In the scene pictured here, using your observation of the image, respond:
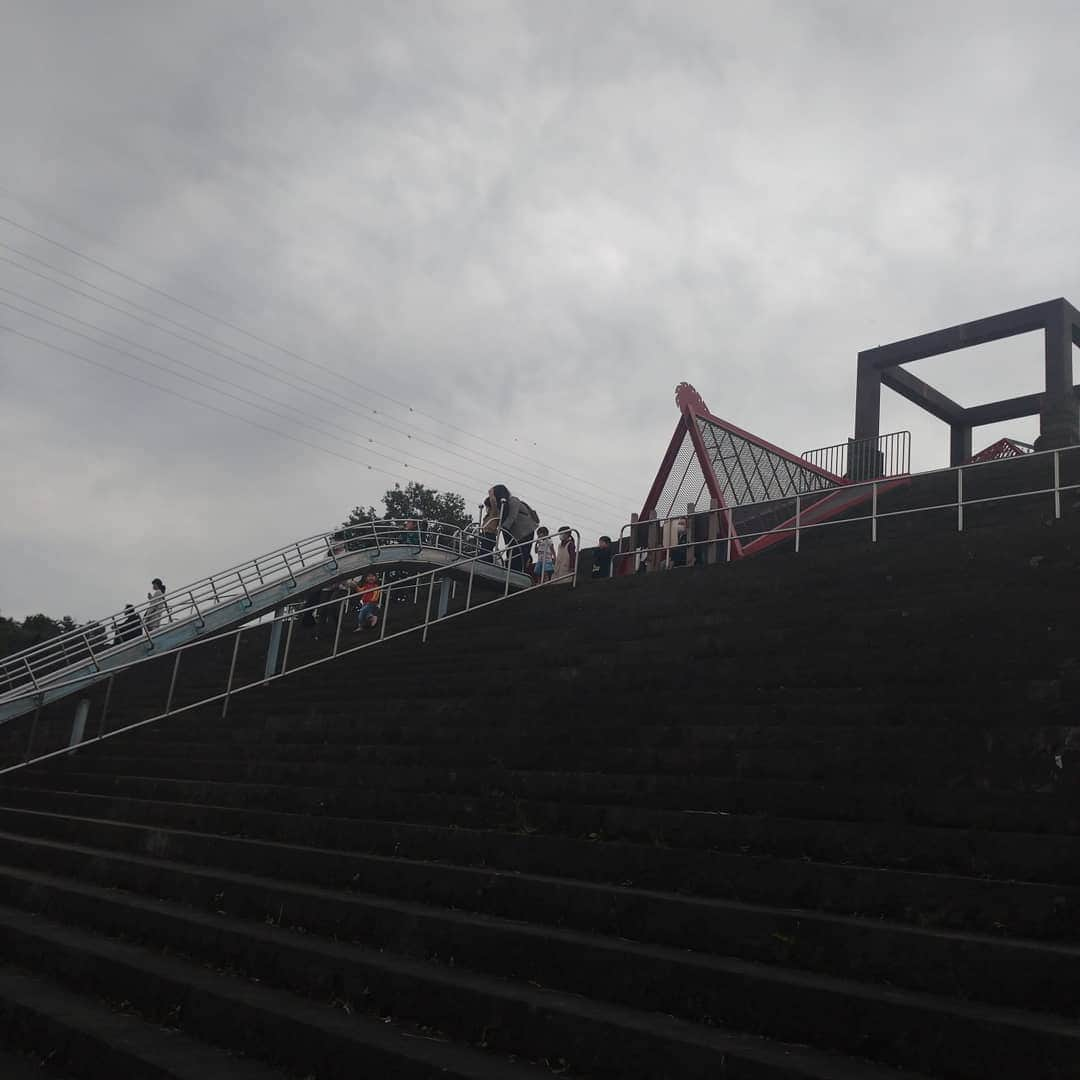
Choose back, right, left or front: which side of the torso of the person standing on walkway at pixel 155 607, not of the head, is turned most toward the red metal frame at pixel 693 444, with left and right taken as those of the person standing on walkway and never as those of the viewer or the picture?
back

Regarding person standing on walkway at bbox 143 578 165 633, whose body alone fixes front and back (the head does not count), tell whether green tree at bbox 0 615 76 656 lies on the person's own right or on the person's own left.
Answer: on the person's own right

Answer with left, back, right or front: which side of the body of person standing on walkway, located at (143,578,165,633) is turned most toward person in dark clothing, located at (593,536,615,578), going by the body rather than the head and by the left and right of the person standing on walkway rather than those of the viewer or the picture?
back

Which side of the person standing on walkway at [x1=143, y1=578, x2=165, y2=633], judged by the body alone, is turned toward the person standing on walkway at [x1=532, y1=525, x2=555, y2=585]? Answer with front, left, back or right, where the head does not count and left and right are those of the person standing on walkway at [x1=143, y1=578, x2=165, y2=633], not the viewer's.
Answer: back

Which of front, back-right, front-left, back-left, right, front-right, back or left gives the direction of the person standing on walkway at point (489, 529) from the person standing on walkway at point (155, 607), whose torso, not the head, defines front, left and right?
back

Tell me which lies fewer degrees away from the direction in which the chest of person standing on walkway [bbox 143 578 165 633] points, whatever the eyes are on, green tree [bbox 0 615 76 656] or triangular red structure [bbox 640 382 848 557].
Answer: the green tree

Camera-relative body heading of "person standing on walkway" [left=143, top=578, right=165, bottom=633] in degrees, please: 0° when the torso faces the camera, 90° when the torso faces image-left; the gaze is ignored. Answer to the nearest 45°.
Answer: approximately 90°

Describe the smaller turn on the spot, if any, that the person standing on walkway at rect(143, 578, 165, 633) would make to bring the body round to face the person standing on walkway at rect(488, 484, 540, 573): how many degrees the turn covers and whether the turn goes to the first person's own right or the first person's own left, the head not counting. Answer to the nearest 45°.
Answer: approximately 180°

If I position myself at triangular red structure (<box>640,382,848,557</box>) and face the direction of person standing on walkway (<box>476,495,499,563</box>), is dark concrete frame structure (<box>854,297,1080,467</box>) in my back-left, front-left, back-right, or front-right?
back-right

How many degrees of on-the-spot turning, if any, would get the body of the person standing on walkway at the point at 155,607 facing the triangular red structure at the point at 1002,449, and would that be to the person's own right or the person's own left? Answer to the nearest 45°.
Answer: approximately 180°
